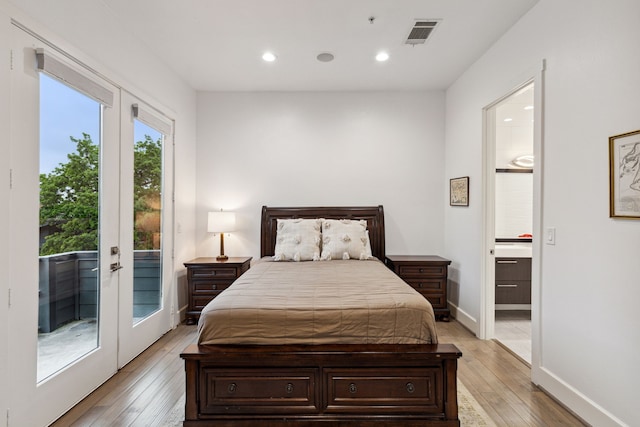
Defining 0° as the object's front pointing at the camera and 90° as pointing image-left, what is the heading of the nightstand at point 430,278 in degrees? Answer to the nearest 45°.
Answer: approximately 0°

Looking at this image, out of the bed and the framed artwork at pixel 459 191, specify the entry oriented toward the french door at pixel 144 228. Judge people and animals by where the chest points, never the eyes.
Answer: the framed artwork

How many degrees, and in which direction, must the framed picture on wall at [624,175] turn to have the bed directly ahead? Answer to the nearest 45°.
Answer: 0° — it already faces it

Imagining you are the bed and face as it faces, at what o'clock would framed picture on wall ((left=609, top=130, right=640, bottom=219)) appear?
The framed picture on wall is roughly at 9 o'clock from the bed.

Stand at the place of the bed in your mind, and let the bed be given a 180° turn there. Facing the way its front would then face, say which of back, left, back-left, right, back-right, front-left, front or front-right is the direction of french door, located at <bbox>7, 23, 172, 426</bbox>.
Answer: left

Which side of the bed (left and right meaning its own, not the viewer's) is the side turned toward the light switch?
left

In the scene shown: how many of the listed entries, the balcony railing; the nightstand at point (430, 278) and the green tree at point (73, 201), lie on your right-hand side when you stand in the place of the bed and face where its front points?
2

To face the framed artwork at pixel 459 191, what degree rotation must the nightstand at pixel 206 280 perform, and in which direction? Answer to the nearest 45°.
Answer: approximately 90° to its left

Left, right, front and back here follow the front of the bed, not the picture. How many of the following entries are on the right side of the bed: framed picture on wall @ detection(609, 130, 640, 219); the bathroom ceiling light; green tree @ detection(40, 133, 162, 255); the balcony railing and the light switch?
2

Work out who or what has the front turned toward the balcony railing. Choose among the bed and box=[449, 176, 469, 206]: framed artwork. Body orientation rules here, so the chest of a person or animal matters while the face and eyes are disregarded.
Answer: the framed artwork

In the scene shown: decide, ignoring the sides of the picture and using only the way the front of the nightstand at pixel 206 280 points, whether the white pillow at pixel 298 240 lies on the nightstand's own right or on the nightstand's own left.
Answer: on the nightstand's own left

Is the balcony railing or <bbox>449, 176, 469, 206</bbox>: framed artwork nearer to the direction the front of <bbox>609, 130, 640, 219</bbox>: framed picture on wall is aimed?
the balcony railing

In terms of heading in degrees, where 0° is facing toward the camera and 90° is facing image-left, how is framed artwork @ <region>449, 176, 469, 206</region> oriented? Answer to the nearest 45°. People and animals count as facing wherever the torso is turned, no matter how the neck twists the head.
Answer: approximately 45°
